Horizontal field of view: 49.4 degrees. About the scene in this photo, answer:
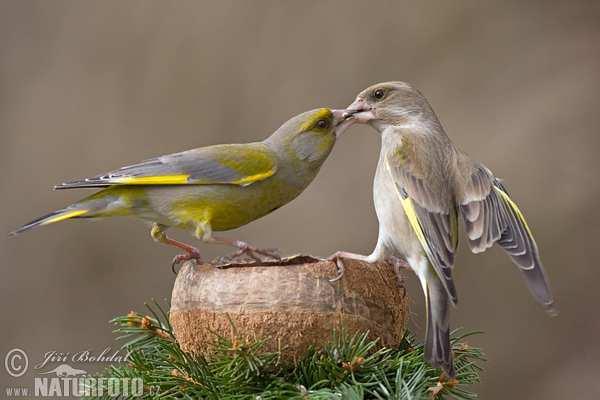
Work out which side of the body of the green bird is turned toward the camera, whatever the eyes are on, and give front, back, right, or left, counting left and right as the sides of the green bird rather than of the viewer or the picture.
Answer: right

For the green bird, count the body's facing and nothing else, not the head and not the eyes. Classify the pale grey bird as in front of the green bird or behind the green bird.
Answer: in front
